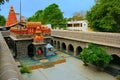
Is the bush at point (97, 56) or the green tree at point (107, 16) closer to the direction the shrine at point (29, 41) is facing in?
the bush

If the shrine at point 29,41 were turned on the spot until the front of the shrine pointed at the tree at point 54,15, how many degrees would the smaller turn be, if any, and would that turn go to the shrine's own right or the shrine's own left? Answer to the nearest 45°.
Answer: approximately 135° to the shrine's own left

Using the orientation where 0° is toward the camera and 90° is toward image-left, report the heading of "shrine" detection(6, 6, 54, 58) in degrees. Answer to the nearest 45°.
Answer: approximately 315°

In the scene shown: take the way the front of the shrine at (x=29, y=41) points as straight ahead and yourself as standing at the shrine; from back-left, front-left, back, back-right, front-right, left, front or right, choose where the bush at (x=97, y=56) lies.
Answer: front

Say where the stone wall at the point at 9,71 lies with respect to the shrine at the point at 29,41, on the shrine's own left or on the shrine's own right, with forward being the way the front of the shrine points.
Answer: on the shrine's own right
